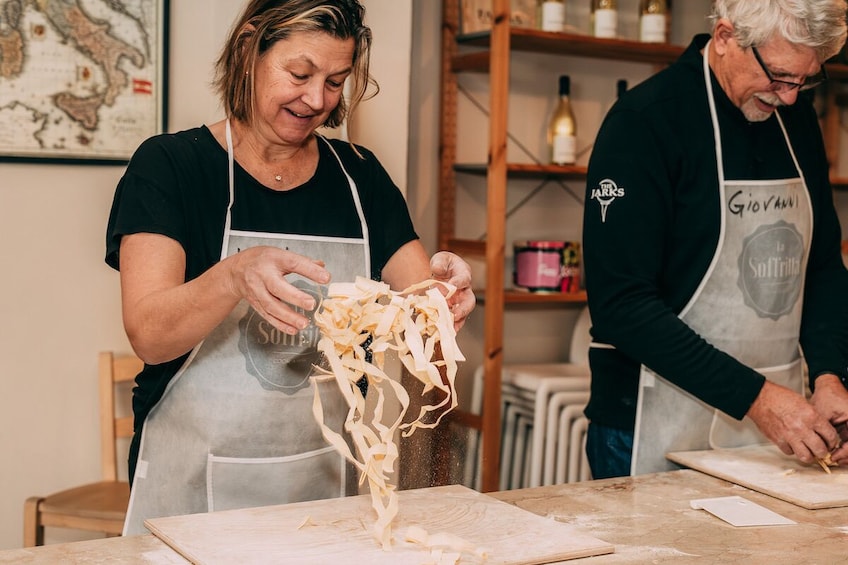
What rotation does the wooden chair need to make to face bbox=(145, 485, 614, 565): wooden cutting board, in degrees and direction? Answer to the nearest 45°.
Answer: approximately 45° to its left

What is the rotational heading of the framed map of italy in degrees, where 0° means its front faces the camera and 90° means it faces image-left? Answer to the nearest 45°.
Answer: approximately 0°

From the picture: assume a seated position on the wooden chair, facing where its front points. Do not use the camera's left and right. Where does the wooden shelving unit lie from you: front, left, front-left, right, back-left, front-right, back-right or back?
back-left

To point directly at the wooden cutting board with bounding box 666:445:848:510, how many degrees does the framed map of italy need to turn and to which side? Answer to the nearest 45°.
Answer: approximately 45° to its left
